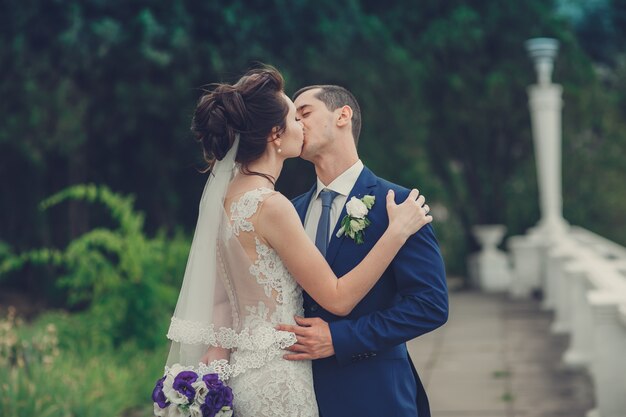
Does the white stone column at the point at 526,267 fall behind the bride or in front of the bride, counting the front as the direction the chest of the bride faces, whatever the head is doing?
in front

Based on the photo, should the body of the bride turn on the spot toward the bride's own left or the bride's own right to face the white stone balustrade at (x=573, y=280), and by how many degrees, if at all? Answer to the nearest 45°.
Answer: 0° — they already face it

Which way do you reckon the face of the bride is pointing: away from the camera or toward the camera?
away from the camera

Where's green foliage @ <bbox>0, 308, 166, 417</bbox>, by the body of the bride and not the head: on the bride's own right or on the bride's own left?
on the bride's own left

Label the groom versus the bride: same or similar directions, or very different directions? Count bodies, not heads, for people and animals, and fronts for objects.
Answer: very different directions

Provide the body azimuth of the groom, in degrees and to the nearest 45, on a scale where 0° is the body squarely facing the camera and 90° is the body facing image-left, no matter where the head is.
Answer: approximately 45°

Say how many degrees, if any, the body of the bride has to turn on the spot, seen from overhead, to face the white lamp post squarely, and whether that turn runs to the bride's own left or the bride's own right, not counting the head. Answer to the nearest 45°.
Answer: approximately 45° to the bride's own left

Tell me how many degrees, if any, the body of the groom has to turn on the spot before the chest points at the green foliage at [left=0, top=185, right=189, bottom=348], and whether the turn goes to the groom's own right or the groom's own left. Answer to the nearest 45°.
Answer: approximately 90° to the groom's own right

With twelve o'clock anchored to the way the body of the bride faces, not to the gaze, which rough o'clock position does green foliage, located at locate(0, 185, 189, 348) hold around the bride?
The green foliage is roughly at 10 o'clock from the bride.

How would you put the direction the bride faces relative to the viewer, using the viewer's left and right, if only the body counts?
facing away from the viewer and to the right of the viewer
